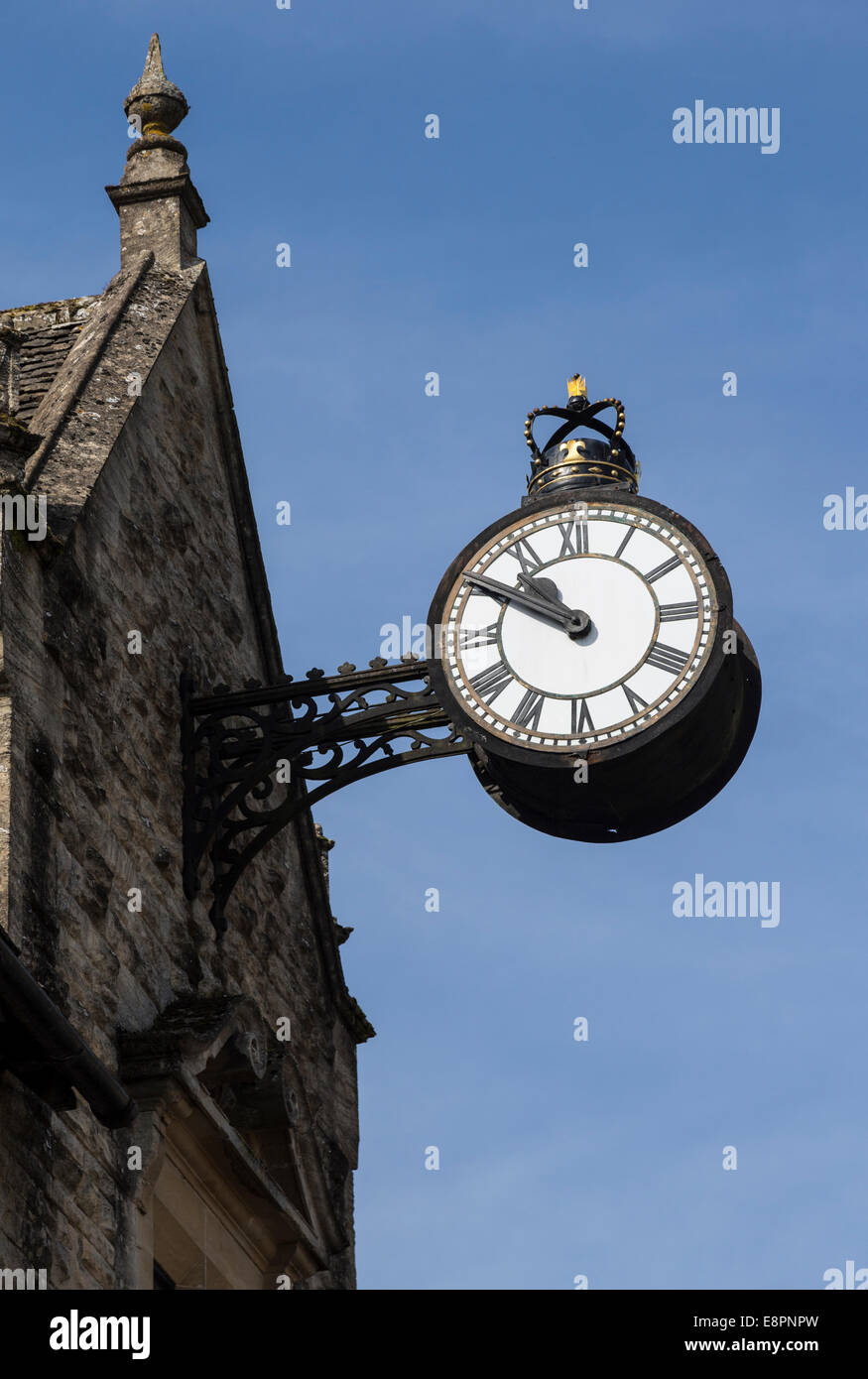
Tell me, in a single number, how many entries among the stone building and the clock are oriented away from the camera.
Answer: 0

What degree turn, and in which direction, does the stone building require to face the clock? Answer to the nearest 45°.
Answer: approximately 45° to its left

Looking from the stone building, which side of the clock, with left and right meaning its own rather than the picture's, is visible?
right

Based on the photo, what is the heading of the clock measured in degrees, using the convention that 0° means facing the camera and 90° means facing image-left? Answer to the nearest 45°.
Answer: approximately 0°

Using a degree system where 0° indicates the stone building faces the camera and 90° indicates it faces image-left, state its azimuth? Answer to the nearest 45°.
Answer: approximately 315°
